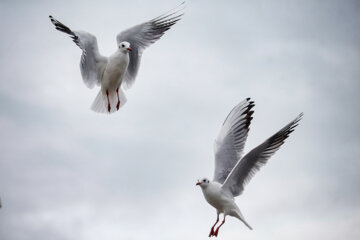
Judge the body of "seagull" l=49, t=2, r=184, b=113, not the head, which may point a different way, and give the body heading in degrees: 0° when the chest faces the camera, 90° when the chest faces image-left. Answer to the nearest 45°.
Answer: approximately 315°
